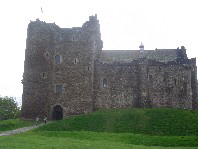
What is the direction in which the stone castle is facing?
toward the camera
